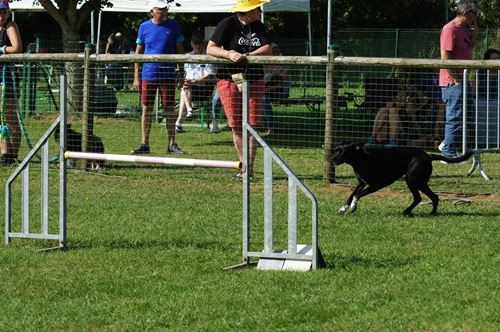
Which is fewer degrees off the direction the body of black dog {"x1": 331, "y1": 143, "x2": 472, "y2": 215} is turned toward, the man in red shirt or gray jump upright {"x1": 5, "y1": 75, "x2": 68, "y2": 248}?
the gray jump upright

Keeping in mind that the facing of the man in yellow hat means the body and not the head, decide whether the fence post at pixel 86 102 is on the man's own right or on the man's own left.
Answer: on the man's own right

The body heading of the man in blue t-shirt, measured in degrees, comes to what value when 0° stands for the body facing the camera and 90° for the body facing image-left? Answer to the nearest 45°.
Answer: approximately 0°

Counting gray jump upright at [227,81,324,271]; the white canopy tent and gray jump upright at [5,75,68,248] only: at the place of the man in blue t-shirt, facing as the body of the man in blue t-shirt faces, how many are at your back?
1

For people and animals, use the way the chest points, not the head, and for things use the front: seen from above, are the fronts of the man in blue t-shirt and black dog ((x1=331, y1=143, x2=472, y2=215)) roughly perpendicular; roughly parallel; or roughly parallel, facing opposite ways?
roughly perpendicular

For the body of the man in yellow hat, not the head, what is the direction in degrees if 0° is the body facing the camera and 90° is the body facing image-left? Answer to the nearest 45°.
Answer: approximately 0°

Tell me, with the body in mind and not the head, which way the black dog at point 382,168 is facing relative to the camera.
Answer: to the viewer's left

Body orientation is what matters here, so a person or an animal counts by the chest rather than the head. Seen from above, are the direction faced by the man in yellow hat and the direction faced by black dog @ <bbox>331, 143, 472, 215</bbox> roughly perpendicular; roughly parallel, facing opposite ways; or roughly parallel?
roughly perpendicular
